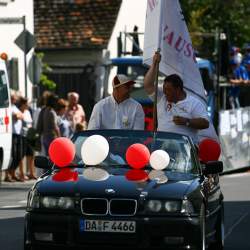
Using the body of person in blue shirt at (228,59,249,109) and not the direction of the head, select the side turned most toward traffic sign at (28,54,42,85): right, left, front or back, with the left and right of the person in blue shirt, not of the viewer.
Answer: front

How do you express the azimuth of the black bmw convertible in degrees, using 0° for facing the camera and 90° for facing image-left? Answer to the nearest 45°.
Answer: approximately 0°

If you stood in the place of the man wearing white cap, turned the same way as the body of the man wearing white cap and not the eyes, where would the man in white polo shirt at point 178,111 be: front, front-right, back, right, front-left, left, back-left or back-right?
left

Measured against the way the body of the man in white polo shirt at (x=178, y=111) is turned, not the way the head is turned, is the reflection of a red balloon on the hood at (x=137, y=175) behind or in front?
in front

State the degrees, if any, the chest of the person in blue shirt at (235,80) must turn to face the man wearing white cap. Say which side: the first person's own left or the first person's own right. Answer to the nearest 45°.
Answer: approximately 90° to the first person's own left

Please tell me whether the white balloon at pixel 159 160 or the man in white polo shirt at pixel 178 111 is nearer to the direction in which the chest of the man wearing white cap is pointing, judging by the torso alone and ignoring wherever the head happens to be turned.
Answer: the white balloon
